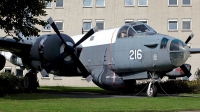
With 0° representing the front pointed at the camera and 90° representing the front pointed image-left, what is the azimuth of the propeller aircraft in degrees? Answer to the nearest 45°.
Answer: approximately 315°

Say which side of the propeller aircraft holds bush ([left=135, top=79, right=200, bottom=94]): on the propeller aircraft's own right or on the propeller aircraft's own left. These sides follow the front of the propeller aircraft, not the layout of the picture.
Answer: on the propeller aircraft's own left

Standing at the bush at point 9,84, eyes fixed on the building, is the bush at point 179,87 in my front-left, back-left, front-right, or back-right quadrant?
front-right

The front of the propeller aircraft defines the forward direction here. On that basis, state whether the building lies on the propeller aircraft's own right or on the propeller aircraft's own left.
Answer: on the propeller aircraft's own left

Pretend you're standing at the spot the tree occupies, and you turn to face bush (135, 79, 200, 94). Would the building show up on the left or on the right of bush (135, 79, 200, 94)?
left

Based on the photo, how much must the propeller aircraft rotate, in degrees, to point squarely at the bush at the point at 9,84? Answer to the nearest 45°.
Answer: approximately 135° to its right

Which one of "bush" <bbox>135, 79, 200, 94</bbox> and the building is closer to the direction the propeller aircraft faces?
the bush
